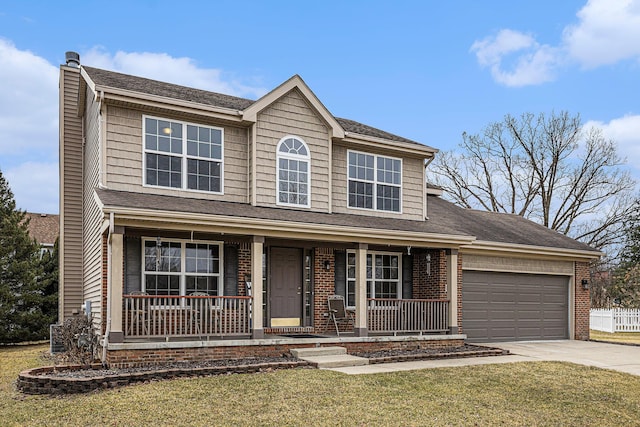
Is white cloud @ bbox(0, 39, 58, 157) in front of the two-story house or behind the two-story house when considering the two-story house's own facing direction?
behind

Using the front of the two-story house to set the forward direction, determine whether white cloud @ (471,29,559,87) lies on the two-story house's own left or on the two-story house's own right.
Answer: on the two-story house's own left

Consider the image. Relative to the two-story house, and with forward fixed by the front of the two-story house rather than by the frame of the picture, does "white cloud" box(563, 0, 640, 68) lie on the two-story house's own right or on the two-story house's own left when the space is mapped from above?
on the two-story house's own left

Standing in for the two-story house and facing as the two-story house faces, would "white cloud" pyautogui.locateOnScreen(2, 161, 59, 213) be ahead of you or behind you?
behind

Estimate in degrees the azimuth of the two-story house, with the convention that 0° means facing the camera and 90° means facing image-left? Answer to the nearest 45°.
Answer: approximately 315°
